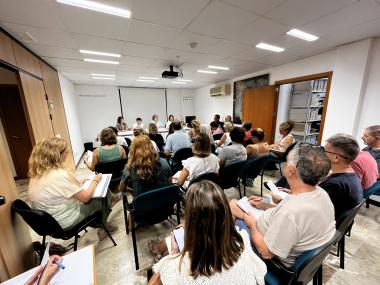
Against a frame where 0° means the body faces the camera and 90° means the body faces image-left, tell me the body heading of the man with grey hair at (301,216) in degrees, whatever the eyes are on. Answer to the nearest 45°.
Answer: approximately 135°

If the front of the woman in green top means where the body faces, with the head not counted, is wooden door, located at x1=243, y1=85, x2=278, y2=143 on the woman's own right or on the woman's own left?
on the woman's own right

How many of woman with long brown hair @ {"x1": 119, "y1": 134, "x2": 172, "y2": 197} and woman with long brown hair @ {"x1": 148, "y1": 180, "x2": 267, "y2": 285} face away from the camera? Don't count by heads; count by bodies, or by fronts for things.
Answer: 2

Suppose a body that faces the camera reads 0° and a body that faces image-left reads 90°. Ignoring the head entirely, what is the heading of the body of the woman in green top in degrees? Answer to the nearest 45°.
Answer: approximately 180°

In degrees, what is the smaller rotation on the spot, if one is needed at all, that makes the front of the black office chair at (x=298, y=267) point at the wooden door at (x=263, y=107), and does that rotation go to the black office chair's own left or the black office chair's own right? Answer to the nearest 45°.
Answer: approximately 45° to the black office chair's own right

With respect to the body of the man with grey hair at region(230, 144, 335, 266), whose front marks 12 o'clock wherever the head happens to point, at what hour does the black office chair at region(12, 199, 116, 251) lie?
The black office chair is roughly at 10 o'clock from the man with grey hair.

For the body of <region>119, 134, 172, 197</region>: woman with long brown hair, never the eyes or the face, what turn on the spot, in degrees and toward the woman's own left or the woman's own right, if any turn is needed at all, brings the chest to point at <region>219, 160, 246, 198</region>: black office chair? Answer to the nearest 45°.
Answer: approximately 90° to the woman's own right

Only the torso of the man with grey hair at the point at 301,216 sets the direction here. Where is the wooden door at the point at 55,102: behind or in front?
in front

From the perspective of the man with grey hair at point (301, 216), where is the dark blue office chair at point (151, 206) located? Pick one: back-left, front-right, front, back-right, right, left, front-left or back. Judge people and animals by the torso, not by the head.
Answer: front-left

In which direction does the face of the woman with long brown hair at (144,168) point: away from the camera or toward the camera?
away from the camera

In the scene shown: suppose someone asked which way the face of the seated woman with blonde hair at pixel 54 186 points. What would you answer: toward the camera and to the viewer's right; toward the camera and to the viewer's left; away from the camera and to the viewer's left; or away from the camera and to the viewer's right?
away from the camera and to the viewer's right

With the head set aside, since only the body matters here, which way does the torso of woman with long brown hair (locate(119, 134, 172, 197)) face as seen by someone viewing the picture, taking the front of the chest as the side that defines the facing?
away from the camera

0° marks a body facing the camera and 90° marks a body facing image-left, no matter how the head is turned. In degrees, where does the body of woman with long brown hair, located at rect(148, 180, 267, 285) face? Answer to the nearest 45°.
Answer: approximately 180°

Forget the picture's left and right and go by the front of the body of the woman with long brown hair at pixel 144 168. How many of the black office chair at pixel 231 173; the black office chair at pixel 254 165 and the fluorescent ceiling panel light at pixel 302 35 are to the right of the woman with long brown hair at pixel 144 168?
3

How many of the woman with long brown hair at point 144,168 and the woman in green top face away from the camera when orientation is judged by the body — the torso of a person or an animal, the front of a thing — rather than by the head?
2

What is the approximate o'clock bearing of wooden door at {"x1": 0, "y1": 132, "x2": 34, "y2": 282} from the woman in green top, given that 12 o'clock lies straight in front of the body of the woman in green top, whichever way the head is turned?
The wooden door is roughly at 7 o'clock from the woman in green top.
